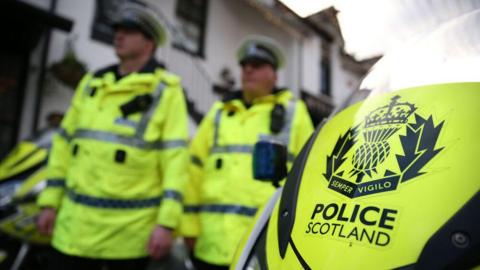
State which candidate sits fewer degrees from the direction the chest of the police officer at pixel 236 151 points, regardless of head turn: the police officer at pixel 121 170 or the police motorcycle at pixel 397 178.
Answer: the police motorcycle

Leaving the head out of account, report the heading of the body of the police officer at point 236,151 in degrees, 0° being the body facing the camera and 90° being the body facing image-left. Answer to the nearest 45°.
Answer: approximately 0°

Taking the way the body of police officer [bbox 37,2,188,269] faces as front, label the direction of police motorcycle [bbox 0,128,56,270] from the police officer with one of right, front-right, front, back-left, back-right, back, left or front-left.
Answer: right

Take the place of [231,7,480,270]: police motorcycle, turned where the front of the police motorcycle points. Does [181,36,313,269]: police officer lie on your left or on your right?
on your right
